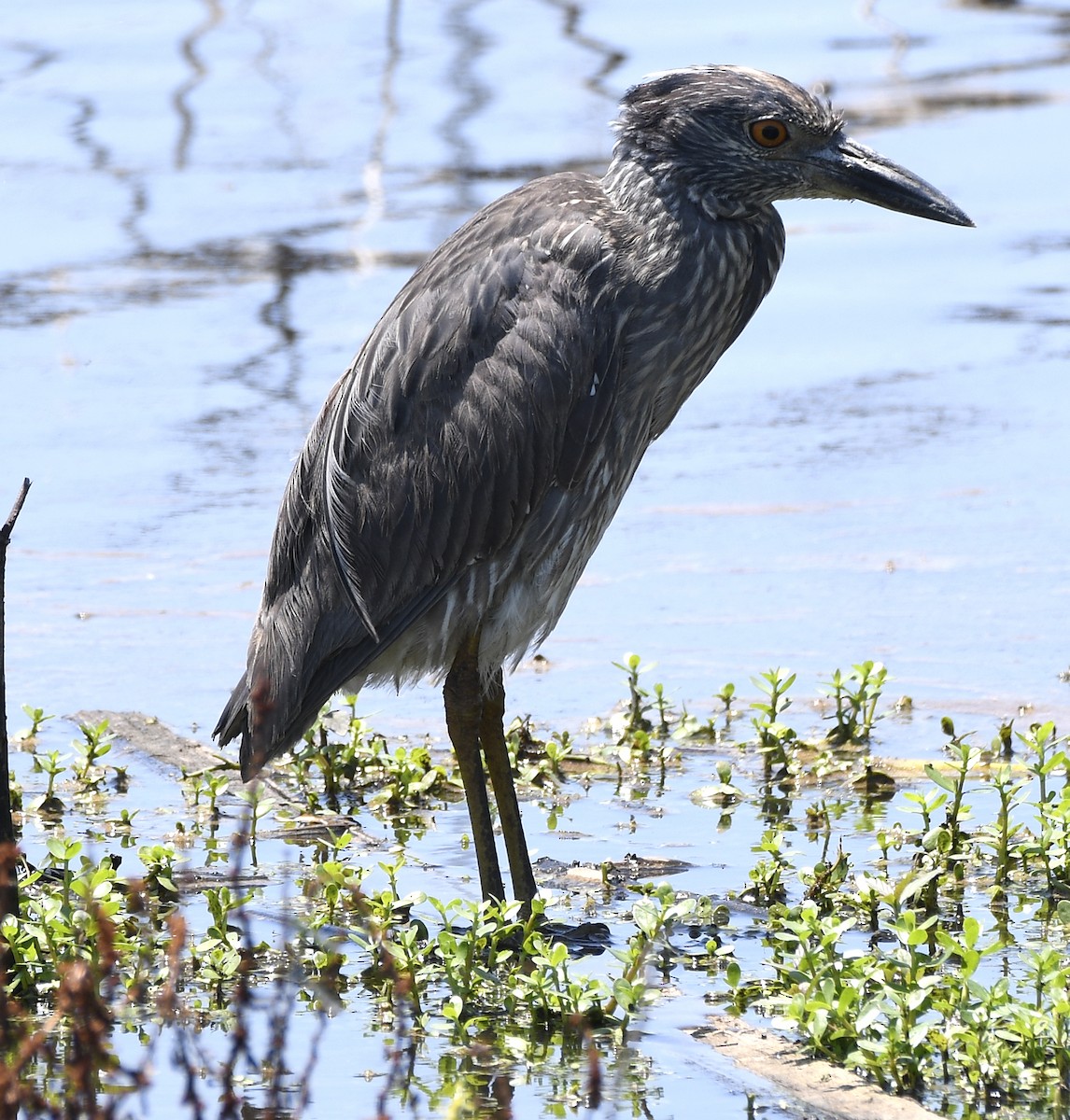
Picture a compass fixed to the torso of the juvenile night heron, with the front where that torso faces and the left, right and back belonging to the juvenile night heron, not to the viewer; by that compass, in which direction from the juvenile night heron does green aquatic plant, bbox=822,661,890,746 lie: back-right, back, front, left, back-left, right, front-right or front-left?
front-left

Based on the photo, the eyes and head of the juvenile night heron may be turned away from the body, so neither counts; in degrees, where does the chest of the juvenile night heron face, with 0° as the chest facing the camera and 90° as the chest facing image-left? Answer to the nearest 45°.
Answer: approximately 270°
